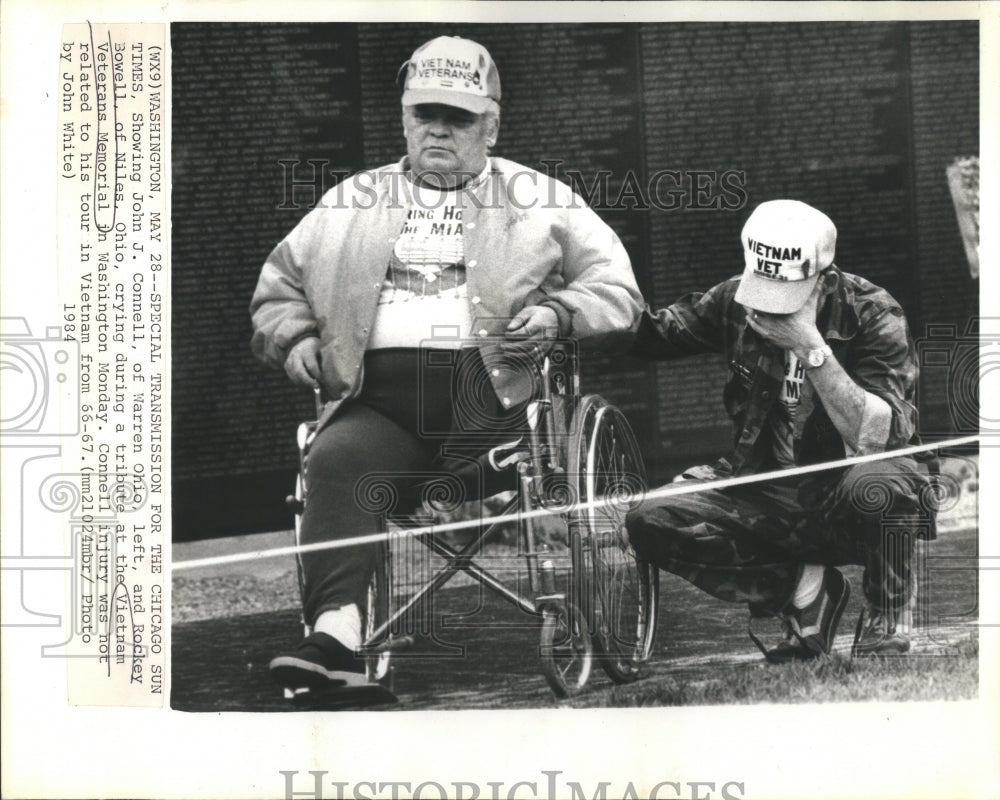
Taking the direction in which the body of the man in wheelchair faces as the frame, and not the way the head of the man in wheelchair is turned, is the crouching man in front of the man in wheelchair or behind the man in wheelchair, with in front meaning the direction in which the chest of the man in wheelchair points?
behind

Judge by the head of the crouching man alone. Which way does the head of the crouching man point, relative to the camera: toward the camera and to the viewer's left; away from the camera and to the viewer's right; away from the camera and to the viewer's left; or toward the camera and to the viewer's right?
toward the camera and to the viewer's left

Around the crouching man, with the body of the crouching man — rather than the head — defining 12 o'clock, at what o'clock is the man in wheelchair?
The man in wheelchair is roughly at 1 o'clock from the crouching man.

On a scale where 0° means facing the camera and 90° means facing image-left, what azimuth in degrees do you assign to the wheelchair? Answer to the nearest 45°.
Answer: approximately 45°

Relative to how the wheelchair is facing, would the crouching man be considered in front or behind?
behind

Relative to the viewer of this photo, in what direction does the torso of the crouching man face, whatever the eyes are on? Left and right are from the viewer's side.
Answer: facing the viewer and to the left of the viewer

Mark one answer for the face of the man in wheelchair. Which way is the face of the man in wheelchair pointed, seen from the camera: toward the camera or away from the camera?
toward the camera

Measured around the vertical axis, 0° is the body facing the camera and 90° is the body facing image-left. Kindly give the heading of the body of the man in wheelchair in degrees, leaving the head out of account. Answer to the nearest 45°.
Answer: approximately 45°

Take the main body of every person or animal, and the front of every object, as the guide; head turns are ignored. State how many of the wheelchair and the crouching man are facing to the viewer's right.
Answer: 0

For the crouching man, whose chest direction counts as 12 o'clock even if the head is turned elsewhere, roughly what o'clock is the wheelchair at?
The wheelchair is roughly at 1 o'clock from the crouching man.
